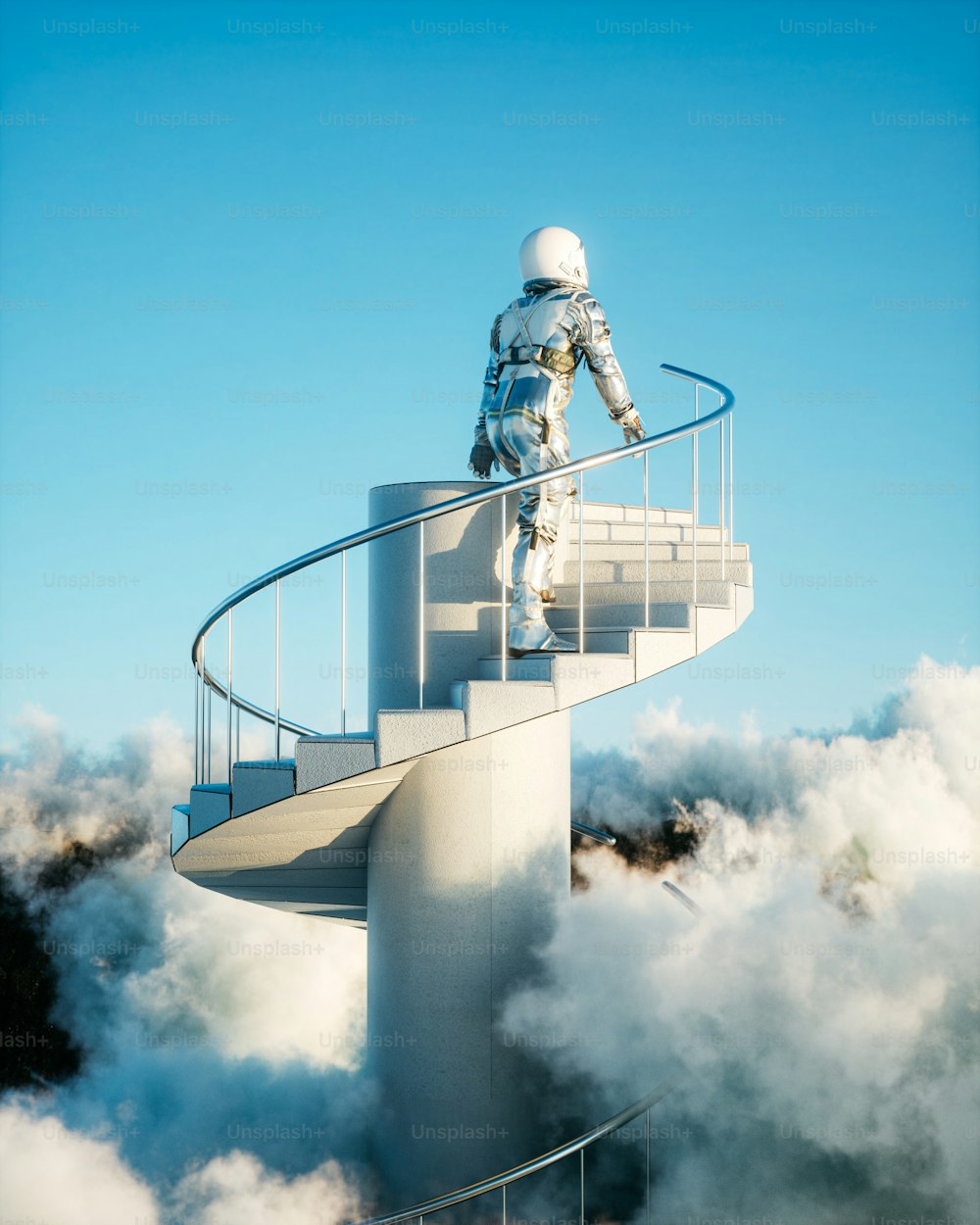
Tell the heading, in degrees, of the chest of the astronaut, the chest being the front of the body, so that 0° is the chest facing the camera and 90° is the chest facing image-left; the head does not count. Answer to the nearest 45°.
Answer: approximately 225°
